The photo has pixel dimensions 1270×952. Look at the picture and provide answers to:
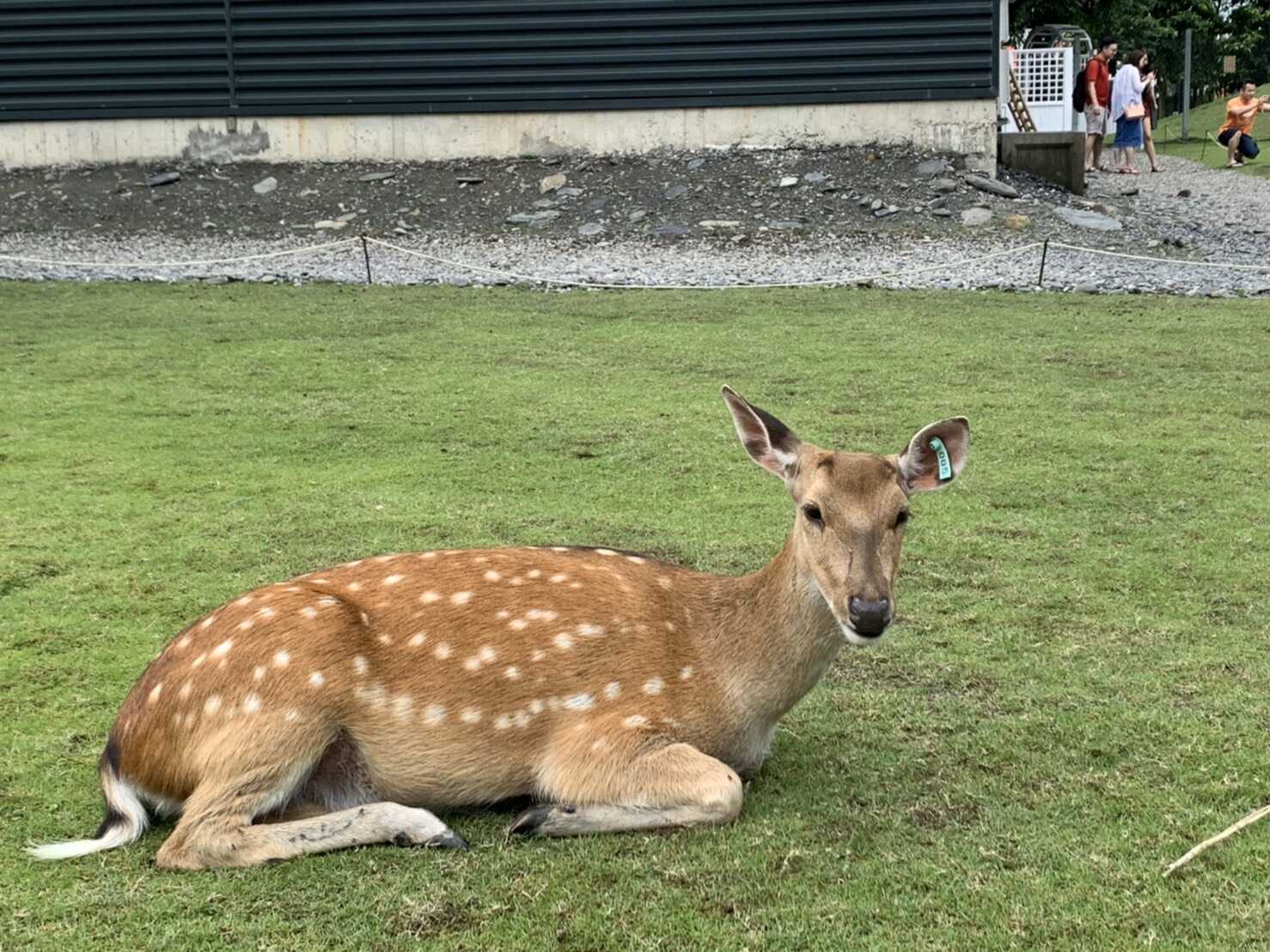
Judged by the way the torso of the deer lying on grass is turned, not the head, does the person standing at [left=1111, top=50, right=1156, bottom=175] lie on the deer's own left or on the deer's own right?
on the deer's own left

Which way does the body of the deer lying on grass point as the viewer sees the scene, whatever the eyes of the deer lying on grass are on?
to the viewer's right

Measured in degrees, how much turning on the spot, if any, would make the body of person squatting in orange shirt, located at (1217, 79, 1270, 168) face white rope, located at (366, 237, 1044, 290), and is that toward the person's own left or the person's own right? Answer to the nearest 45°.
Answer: approximately 45° to the person's own right

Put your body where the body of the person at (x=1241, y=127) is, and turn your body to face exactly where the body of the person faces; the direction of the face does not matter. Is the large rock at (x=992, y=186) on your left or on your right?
on your right
